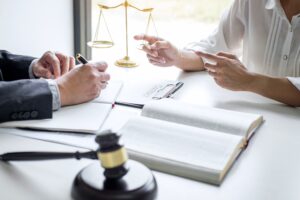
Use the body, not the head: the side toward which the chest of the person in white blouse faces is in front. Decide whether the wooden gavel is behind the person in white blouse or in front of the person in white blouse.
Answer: in front

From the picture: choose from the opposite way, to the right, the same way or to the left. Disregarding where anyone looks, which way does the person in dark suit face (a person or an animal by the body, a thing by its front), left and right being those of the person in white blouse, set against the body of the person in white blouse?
the opposite way

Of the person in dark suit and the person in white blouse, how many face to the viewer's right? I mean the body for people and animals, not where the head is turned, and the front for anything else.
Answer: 1

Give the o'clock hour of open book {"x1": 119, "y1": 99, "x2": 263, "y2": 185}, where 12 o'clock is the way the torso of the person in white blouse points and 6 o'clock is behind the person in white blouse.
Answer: The open book is roughly at 11 o'clock from the person in white blouse.

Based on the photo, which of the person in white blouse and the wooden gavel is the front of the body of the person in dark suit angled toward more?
the person in white blouse

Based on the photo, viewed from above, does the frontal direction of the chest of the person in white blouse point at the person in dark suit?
yes

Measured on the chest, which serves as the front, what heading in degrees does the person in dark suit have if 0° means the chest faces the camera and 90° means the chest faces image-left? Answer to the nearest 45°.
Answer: approximately 270°

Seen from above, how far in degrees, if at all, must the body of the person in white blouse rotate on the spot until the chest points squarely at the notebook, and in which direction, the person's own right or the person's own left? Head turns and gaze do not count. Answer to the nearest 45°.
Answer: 0° — they already face it
